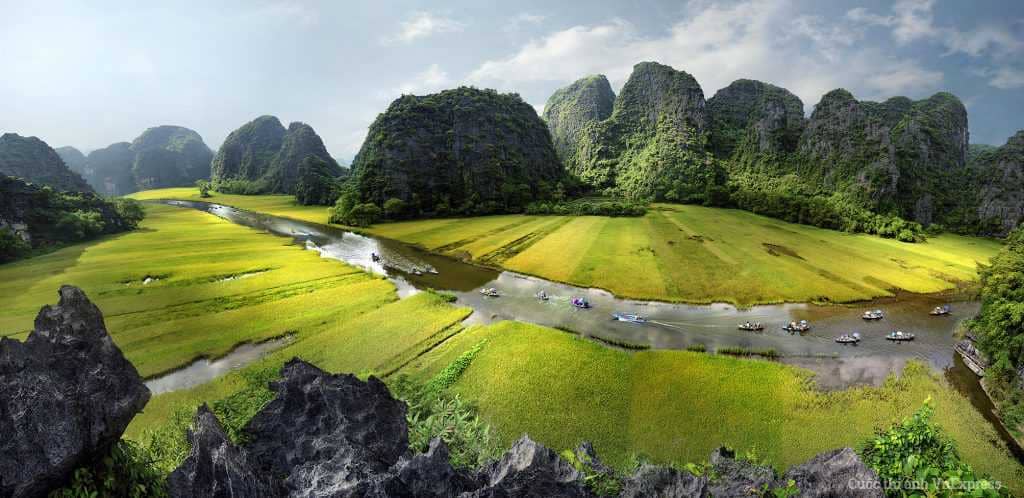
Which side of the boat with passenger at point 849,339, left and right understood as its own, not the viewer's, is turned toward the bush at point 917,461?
left

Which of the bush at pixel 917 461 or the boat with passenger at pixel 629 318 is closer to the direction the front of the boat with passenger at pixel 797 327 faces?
the boat with passenger

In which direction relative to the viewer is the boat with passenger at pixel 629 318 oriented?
to the viewer's left

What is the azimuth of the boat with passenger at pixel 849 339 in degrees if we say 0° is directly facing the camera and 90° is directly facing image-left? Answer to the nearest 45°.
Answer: approximately 90°

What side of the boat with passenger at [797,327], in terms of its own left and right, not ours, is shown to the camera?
left

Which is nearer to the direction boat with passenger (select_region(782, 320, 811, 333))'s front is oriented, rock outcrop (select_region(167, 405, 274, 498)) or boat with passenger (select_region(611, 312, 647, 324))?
the boat with passenger

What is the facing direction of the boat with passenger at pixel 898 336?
to the viewer's left

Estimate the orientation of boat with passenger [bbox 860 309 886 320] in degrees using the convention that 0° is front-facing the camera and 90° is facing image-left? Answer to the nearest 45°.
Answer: approximately 90°

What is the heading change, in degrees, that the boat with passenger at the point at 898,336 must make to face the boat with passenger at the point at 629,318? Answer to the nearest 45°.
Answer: approximately 45° to its left

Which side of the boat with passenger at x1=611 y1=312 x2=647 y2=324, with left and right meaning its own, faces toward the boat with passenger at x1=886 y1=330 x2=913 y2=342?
back

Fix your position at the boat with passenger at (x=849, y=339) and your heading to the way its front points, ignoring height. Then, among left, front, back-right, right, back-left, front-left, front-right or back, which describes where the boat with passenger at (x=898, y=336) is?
back-right

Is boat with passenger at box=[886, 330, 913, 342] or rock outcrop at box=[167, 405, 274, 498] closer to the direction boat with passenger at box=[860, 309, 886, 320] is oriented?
the rock outcrop

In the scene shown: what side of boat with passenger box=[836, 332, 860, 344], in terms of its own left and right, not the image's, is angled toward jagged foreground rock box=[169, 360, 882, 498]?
left
